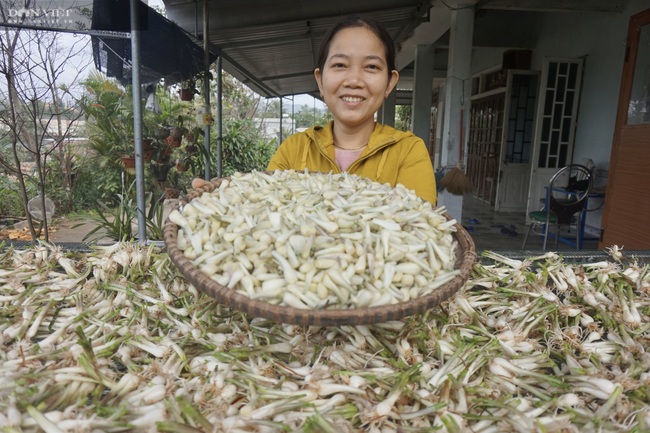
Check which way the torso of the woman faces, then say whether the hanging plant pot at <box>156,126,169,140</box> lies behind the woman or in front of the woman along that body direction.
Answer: behind

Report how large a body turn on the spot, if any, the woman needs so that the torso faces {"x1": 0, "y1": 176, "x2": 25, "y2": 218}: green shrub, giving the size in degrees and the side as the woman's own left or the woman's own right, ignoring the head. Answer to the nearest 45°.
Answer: approximately 135° to the woman's own right

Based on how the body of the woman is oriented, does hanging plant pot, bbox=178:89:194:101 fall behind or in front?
behind

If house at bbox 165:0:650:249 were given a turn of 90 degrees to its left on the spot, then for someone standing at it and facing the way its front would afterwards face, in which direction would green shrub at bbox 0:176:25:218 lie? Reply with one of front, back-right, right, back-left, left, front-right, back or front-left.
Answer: right

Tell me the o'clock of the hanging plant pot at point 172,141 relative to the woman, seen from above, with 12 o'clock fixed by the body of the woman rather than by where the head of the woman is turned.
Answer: The hanging plant pot is roughly at 5 o'clock from the woman.

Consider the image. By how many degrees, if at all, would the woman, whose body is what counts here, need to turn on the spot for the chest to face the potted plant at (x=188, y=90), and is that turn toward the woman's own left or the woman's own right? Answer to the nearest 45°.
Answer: approximately 135° to the woman's own right

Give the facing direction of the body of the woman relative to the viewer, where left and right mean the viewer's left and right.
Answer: facing the viewer

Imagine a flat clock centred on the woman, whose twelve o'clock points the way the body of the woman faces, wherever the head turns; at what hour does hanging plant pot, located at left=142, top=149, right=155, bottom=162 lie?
The hanging plant pot is roughly at 5 o'clock from the woman.

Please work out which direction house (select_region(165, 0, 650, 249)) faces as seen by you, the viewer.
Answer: facing to the left of the viewer

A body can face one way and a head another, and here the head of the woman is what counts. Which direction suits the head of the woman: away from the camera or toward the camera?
toward the camera

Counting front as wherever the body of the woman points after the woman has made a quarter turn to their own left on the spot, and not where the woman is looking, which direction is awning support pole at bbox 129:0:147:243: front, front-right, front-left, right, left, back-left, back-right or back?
back-left
